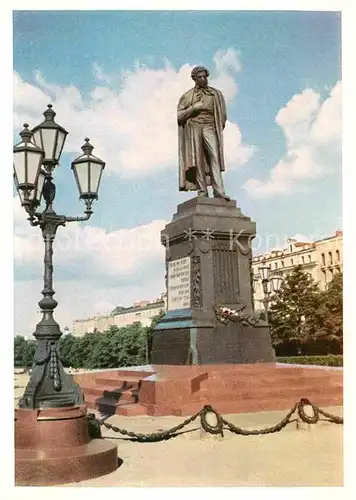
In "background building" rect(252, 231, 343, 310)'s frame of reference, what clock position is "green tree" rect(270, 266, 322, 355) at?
The green tree is roughly at 11 o'clock from the background building.

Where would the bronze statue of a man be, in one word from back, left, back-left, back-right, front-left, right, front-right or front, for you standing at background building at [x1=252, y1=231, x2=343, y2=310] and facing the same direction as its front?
front-left

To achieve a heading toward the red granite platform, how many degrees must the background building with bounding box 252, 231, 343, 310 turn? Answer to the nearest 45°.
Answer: approximately 45° to its left

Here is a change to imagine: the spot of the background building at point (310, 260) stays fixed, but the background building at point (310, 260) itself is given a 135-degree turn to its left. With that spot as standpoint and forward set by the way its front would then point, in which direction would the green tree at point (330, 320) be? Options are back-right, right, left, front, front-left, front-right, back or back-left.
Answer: right

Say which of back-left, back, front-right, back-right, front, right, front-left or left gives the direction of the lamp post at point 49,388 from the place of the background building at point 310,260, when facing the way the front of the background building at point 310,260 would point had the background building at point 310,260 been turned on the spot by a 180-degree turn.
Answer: back-right

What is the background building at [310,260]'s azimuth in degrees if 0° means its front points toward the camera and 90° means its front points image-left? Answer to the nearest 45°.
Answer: approximately 45°
